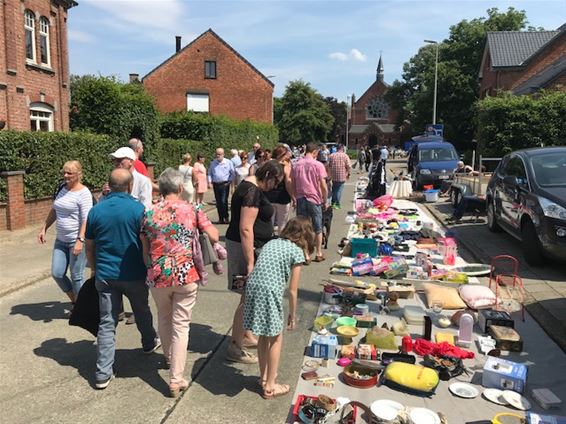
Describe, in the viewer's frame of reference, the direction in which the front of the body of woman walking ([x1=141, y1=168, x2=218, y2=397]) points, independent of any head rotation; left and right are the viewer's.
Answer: facing away from the viewer

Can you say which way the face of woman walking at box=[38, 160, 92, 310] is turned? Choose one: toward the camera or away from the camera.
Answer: toward the camera

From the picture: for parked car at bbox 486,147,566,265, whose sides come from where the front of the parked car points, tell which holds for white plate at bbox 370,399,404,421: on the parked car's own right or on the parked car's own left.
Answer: on the parked car's own right

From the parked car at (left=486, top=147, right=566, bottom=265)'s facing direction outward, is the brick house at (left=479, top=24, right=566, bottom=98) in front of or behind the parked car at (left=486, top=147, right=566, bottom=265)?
behind

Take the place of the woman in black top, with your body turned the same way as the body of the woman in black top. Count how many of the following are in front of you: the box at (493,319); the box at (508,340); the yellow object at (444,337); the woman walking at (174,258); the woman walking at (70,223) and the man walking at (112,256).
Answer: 3

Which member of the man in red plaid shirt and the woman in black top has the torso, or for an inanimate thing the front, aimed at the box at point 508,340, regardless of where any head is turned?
the woman in black top

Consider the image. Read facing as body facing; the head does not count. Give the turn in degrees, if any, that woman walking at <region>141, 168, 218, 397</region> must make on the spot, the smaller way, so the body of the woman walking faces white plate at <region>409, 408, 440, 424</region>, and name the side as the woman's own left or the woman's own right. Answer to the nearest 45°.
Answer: approximately 135° to the woman's own right

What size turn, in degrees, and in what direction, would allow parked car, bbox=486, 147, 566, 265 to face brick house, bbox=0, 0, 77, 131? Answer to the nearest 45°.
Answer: approximately 135° to its right

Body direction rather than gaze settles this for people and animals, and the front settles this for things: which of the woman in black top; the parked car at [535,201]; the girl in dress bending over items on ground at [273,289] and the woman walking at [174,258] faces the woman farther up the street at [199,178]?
the woman walking at [174,258]

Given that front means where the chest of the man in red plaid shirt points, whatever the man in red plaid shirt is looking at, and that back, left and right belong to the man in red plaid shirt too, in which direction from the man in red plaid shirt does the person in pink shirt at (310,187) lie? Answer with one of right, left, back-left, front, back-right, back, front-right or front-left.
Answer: back

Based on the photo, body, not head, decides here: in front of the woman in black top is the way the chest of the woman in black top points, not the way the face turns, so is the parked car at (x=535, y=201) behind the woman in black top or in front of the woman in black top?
in front

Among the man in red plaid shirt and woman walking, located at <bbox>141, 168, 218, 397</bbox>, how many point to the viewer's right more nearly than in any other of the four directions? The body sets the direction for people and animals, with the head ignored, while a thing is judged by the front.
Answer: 0

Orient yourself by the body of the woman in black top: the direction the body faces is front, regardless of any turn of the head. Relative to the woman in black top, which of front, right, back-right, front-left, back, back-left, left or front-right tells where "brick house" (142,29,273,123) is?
left

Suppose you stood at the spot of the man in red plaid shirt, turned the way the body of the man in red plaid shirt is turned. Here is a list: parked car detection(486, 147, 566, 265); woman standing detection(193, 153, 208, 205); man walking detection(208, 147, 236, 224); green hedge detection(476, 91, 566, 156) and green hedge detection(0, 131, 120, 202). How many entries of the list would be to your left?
3

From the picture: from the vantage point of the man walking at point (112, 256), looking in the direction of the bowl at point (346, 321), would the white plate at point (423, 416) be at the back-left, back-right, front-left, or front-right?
front-right

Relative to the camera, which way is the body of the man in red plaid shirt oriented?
away from the camera
